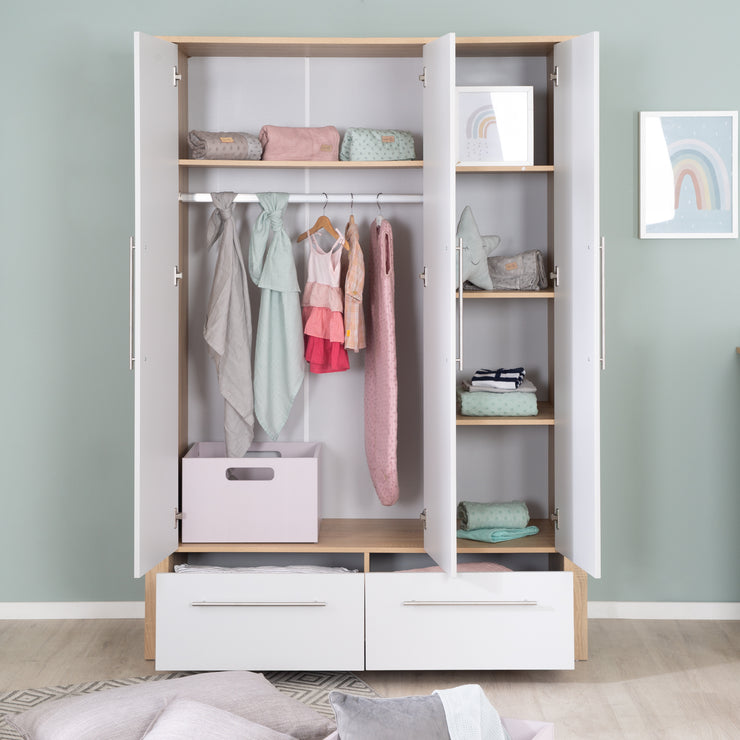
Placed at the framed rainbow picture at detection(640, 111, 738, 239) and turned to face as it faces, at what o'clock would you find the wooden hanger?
The wooden hanger is roughly at 2 o'clock from the framed rainbow picture.

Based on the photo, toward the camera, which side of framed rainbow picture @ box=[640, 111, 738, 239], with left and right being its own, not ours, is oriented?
front

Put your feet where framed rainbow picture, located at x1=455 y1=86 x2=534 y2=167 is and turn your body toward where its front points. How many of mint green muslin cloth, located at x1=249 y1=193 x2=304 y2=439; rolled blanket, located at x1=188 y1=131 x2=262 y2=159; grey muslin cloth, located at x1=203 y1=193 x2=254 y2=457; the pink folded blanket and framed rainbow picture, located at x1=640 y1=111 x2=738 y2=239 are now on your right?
4

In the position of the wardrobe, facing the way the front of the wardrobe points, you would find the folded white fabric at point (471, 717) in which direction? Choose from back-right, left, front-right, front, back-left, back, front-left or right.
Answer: front

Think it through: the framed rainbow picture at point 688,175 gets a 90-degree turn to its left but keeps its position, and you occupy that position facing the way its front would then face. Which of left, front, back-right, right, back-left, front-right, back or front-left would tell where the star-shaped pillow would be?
back-right

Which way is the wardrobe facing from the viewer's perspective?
toward the camera

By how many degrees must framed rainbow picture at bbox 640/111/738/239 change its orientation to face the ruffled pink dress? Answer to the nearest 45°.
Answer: approximately 45° to its right

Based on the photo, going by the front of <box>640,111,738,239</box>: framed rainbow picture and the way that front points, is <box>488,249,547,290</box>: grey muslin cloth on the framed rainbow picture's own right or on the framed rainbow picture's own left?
on the framed rainbow picture's own right

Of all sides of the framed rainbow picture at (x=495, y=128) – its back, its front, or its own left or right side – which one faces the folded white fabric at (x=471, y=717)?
front

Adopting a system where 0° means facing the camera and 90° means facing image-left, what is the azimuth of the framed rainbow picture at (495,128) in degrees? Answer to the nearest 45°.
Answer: approximately 0°

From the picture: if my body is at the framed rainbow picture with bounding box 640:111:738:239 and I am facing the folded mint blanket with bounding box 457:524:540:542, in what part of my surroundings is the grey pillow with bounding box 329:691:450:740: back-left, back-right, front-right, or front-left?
front-left

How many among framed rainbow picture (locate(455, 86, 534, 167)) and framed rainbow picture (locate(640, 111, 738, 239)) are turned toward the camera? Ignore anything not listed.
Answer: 2

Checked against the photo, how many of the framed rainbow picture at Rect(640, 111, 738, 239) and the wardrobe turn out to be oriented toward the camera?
2
